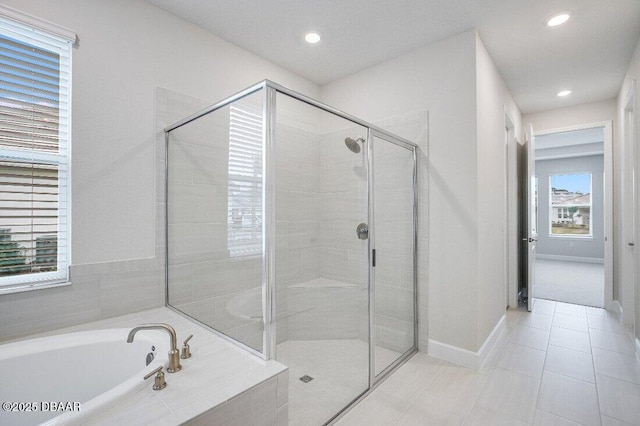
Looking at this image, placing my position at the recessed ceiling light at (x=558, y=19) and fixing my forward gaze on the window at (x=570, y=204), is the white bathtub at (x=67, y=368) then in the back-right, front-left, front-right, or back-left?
back-left

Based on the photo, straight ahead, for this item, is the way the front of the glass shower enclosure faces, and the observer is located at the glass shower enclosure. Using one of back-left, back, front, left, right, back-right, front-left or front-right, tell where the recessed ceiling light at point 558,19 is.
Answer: front-left

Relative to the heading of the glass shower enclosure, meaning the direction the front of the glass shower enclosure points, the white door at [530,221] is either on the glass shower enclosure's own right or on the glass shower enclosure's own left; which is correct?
on the glass shower enclosure's own left

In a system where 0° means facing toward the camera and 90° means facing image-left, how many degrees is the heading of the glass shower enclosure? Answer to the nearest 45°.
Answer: approximately 315°

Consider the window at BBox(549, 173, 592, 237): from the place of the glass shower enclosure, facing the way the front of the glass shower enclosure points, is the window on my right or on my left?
on my left
